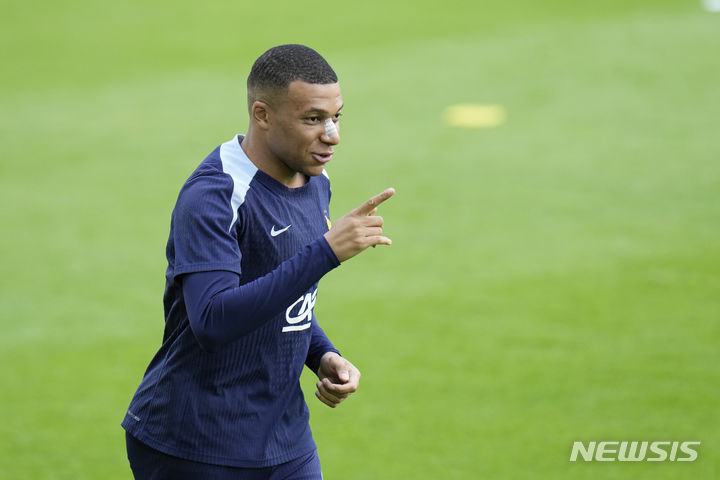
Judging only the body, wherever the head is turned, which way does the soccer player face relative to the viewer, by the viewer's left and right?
facing the viewer and to the right of the viewer

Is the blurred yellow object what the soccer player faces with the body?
no
